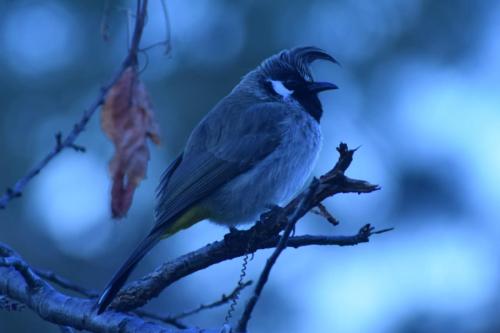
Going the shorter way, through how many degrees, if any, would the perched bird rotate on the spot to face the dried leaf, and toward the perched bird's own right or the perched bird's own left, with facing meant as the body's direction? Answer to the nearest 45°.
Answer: approximately 135° to the perched bird's own right

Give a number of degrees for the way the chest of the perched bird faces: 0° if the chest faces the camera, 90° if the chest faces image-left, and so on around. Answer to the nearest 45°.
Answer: approximately 270°
